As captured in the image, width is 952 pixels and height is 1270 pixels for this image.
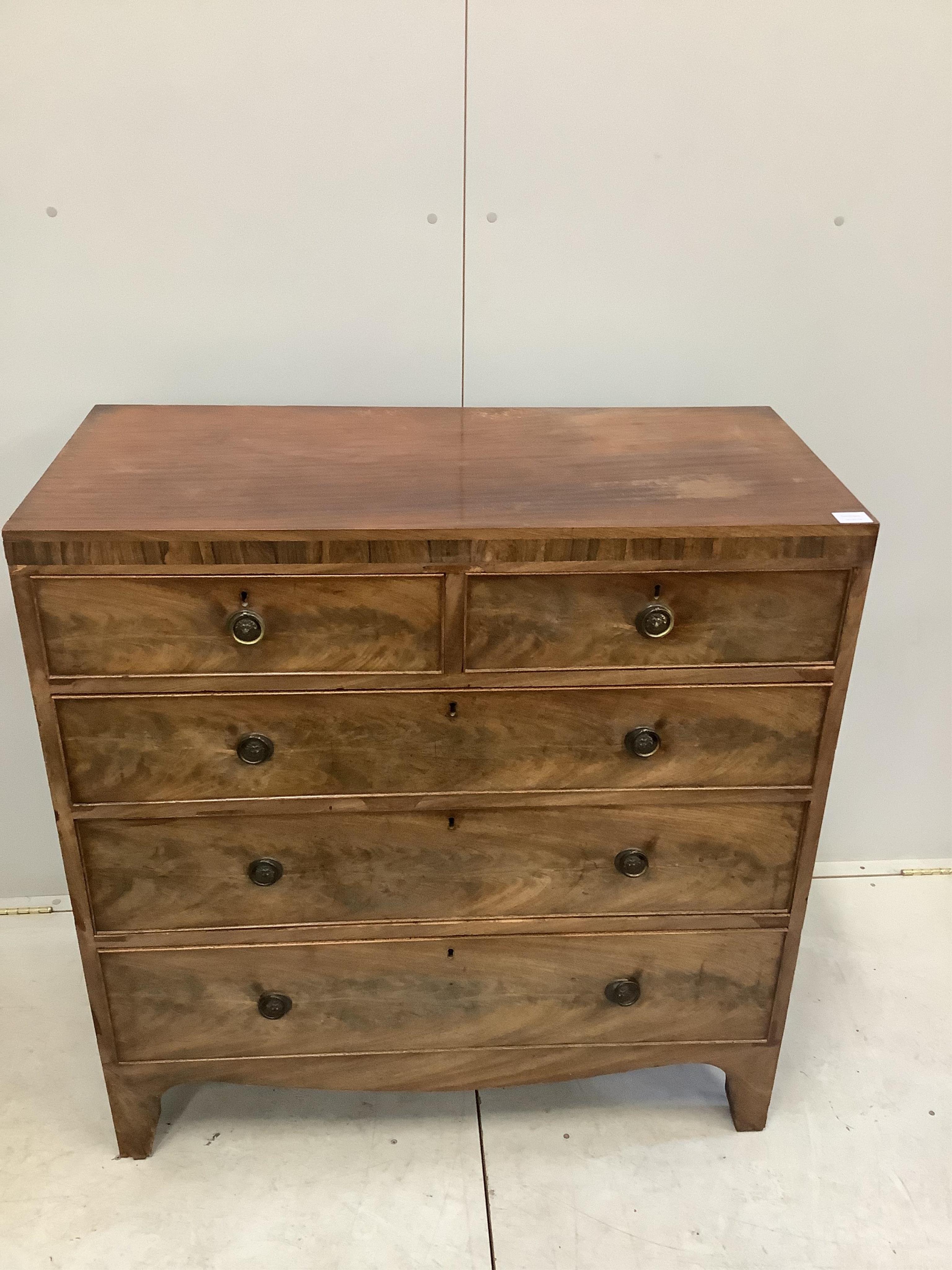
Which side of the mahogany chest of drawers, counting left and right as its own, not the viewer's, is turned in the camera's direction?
front
